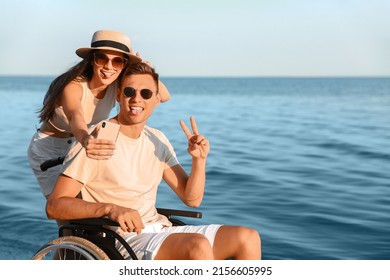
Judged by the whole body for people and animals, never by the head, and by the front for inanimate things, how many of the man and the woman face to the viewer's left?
0

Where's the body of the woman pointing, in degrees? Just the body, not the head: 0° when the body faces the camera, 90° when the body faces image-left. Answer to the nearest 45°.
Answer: approximately 315°

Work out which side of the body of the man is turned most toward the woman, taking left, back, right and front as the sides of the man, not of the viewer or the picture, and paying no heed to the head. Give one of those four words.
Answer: back

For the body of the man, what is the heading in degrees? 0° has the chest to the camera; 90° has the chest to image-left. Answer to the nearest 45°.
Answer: approximately 315°

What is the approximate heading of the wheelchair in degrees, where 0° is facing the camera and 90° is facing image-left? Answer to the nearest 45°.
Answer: approximately 315°

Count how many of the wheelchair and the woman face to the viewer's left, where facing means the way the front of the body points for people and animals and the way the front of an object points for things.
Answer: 0
